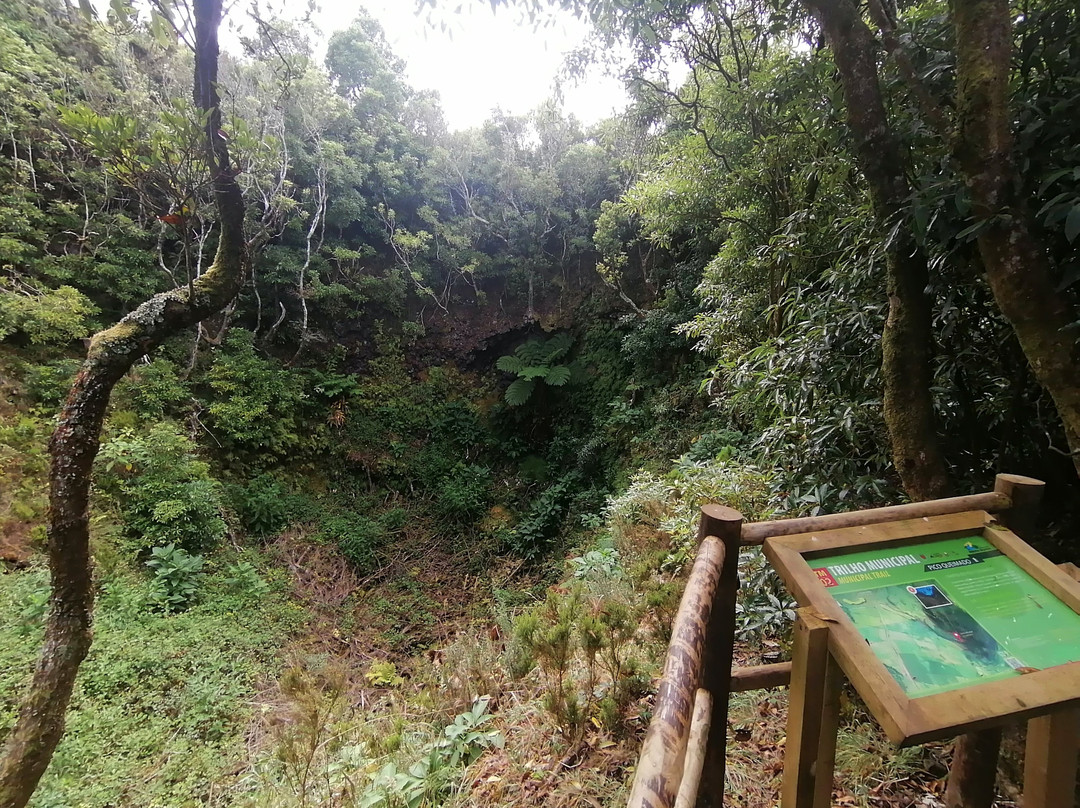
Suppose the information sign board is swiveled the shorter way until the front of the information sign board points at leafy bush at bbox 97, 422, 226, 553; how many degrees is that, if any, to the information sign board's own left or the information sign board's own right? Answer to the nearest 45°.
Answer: approximately 135° to the information sign board's own right

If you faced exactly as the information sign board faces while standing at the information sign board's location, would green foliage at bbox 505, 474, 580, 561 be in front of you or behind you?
behind

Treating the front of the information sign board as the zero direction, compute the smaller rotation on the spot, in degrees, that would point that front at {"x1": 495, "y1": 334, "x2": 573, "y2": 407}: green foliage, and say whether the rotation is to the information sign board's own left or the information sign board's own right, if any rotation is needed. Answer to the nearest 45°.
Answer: approximately 180°

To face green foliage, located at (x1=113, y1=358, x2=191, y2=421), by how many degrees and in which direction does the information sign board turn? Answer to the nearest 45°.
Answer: approximately 135° to its right
